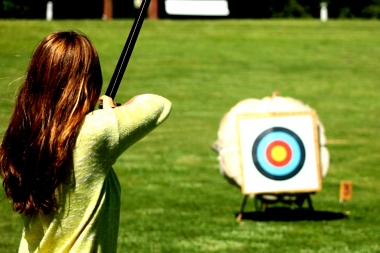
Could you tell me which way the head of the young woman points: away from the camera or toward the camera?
away from the camera

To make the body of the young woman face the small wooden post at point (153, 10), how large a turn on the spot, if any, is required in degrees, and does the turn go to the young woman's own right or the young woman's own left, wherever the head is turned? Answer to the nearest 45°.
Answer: approximately 45° to the young woman's own left

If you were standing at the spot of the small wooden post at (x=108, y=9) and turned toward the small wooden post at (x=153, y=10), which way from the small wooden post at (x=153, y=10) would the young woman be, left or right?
right

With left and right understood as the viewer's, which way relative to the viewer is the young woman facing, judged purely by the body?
facing away from the viewer and to the right of the viewer

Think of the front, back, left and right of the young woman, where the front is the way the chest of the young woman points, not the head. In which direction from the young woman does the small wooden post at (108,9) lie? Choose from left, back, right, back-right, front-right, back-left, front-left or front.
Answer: front-left
